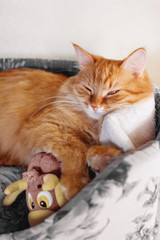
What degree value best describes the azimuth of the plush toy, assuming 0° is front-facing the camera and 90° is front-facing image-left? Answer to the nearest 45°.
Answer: approximately 45°

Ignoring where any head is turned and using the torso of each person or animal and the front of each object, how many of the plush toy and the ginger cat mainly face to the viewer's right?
1

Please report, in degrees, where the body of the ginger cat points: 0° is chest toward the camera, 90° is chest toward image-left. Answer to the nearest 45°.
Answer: approximately 270°

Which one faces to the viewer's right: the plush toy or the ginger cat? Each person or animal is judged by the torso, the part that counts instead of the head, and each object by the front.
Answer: the ginger cat
